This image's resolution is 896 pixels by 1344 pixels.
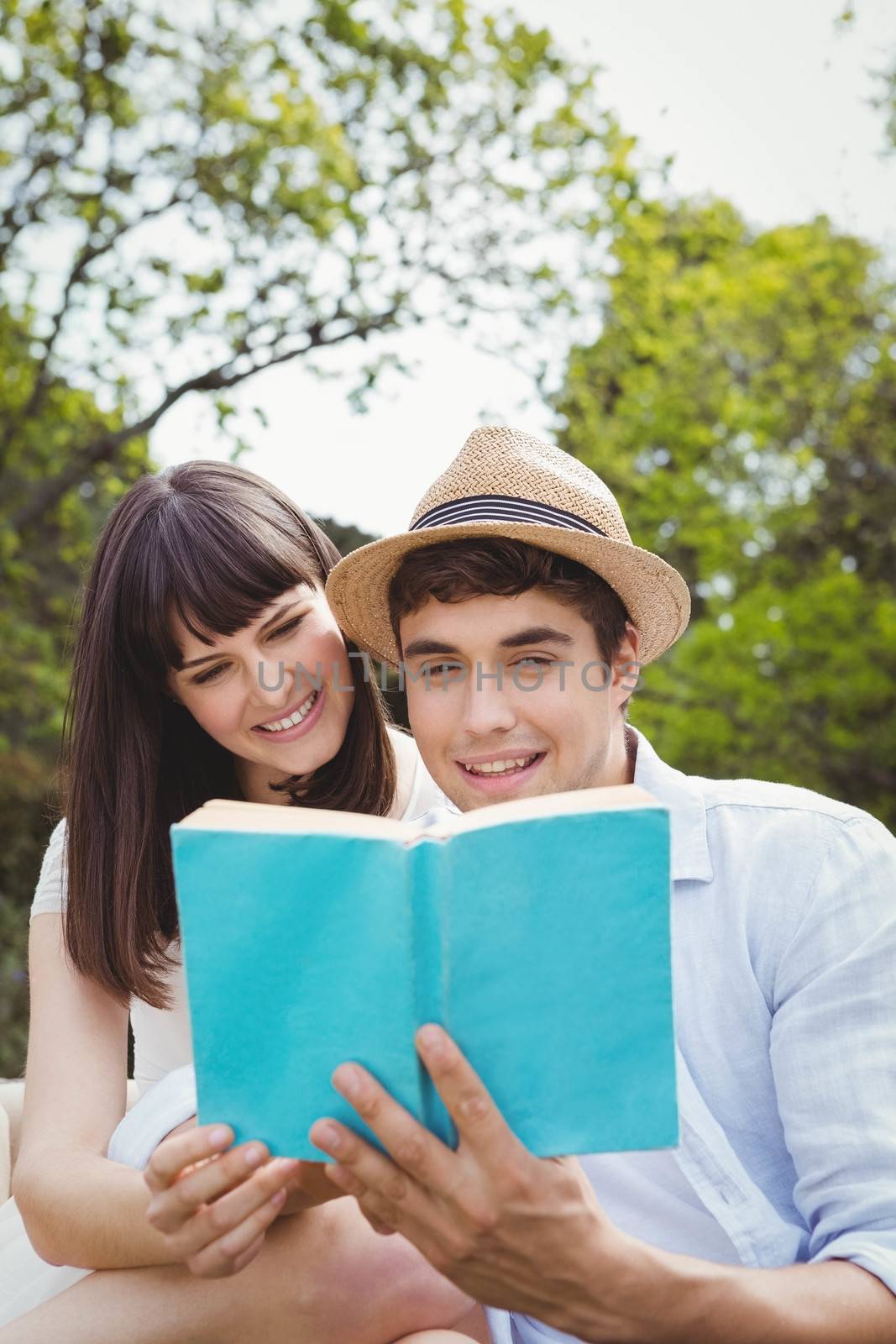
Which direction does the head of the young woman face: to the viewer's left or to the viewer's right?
to the viewer's right

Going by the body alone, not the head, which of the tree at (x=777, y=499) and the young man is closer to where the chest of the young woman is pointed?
the young man

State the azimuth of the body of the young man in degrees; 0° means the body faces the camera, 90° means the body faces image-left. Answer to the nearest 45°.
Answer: approximately 45°

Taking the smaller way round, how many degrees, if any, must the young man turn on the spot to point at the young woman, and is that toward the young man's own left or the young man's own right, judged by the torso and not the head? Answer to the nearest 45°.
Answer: approximately 90° to the young man's own right

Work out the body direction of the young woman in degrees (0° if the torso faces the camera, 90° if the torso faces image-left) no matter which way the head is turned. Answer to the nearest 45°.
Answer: approximately 315°
